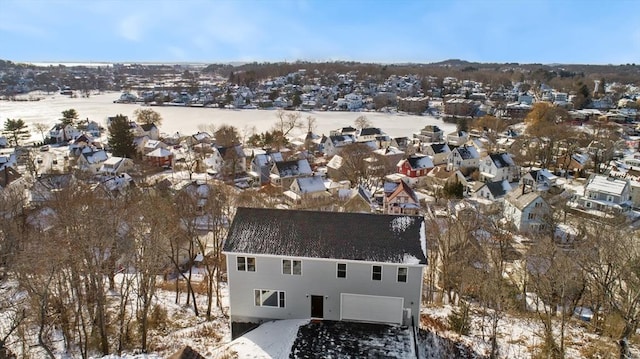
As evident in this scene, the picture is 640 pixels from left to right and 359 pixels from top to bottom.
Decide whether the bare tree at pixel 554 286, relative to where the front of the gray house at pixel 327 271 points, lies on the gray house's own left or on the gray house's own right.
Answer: on the gray house's own left

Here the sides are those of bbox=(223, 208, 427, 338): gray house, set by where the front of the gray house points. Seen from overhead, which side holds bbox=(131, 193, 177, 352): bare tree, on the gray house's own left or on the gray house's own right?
on the gray house's own right

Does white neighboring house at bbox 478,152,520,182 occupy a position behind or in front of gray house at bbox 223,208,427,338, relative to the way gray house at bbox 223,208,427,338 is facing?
behind

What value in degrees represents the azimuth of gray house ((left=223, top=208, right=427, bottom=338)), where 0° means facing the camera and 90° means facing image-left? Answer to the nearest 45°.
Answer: approximately 0°

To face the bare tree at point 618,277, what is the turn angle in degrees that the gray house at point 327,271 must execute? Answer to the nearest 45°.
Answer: approximately 90° to its left

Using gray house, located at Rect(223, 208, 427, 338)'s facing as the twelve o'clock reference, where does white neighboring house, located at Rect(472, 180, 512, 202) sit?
The white neighboring house is roughly at 7 o'clock from the gray house.

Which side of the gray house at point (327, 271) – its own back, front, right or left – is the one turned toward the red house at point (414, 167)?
back

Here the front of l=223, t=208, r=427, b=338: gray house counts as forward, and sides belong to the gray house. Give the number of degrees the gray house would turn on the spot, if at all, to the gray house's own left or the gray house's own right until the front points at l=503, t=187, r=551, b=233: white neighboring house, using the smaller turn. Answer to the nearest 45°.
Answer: approximately 135° to the gray house's own left

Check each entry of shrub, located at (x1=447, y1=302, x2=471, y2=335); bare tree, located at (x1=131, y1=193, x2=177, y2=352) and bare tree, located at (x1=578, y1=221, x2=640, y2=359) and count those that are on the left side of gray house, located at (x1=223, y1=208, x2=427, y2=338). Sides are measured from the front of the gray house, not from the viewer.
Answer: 2

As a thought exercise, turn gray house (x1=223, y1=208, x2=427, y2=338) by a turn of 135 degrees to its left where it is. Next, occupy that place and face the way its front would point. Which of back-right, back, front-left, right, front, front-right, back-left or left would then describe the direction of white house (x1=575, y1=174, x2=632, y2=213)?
front

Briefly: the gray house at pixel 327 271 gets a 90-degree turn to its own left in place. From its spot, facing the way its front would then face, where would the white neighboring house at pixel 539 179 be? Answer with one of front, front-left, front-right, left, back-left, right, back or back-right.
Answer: front-left

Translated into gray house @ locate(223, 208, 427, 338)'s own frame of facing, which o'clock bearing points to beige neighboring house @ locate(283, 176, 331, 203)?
The beige neighboring house is roughly at 6 o'clock from the gray house.

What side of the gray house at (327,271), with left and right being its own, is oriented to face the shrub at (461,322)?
left

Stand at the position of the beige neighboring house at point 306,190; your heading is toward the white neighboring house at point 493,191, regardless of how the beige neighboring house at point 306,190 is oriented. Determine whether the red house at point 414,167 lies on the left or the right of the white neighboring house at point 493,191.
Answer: left
